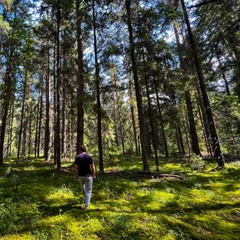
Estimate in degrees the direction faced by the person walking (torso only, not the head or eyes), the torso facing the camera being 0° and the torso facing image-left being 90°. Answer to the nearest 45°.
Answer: approximately 180°
